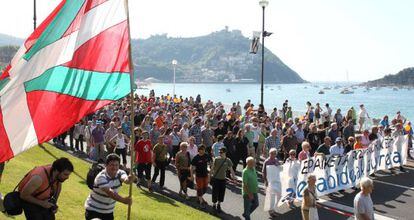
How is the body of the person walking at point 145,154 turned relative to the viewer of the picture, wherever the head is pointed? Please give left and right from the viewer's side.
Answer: facing the viewer and to the right of the viewer

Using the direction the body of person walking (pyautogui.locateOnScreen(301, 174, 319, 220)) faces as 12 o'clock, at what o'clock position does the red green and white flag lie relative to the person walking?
The red green and white flag is roughly at 3 o'clock from the person walking.

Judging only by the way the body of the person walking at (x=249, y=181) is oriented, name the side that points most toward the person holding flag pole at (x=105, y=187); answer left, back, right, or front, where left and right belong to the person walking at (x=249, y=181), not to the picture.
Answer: right

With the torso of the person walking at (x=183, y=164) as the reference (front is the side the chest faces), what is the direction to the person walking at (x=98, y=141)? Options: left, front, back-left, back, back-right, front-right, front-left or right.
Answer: back
